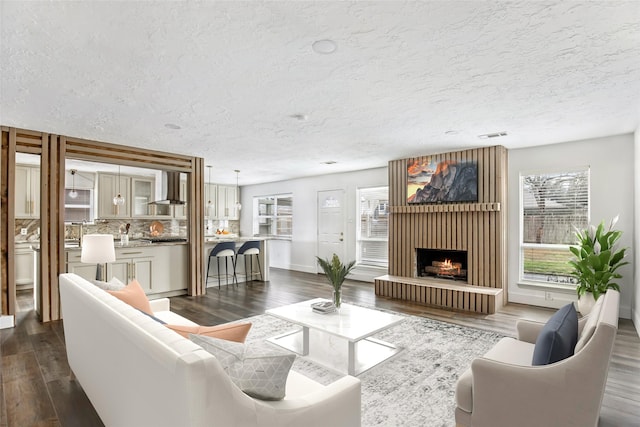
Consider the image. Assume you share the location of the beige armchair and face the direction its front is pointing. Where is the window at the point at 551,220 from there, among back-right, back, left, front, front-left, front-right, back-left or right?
right

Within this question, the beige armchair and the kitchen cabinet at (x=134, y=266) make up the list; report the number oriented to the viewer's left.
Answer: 1

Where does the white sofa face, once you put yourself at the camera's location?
facing away from the viewer and to the right of the viewer

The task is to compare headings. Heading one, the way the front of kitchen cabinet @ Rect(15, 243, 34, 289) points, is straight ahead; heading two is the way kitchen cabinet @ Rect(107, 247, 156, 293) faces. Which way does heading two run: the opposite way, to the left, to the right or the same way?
the same way

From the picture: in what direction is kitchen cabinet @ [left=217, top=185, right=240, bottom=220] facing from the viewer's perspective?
toward the camera

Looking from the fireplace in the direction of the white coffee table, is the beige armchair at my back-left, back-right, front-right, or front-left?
front-left

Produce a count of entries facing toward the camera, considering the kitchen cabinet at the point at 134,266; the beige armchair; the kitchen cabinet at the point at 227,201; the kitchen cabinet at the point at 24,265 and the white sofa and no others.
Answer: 3

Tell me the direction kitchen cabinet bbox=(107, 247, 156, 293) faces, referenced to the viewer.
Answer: facing the viewer

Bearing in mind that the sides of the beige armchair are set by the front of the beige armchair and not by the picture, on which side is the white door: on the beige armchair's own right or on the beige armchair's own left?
on the beige armchair's own right

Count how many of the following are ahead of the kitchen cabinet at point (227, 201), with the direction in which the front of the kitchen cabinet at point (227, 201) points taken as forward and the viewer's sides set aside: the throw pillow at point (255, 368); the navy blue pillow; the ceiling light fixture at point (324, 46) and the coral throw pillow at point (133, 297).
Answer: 4

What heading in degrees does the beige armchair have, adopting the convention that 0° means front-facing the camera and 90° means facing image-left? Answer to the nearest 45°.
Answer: approximately 90°

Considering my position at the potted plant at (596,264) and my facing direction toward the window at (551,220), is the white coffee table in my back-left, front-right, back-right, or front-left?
back-left

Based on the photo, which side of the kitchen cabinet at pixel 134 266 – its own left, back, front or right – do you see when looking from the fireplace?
left

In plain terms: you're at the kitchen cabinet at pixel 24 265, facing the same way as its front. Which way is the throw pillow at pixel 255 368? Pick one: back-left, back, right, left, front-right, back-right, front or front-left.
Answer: front

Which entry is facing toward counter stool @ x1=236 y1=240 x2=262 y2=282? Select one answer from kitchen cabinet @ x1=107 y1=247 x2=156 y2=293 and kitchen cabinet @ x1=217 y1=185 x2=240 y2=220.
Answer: kitchen cabinet @ x1=217 y1=185 x2=240 y2=220

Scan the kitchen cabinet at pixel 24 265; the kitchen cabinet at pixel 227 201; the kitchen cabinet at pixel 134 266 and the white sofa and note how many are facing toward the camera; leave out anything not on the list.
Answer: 3

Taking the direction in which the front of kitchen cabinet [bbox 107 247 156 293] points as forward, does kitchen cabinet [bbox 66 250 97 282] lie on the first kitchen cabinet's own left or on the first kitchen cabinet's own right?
on the first kitchen cabinet's own right

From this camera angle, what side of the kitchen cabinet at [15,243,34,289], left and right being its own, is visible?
front

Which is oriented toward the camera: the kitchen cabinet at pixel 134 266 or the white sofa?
the kitchen cabinet

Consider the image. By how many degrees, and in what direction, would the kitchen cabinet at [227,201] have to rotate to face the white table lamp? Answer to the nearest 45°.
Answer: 0° — it already faces it
